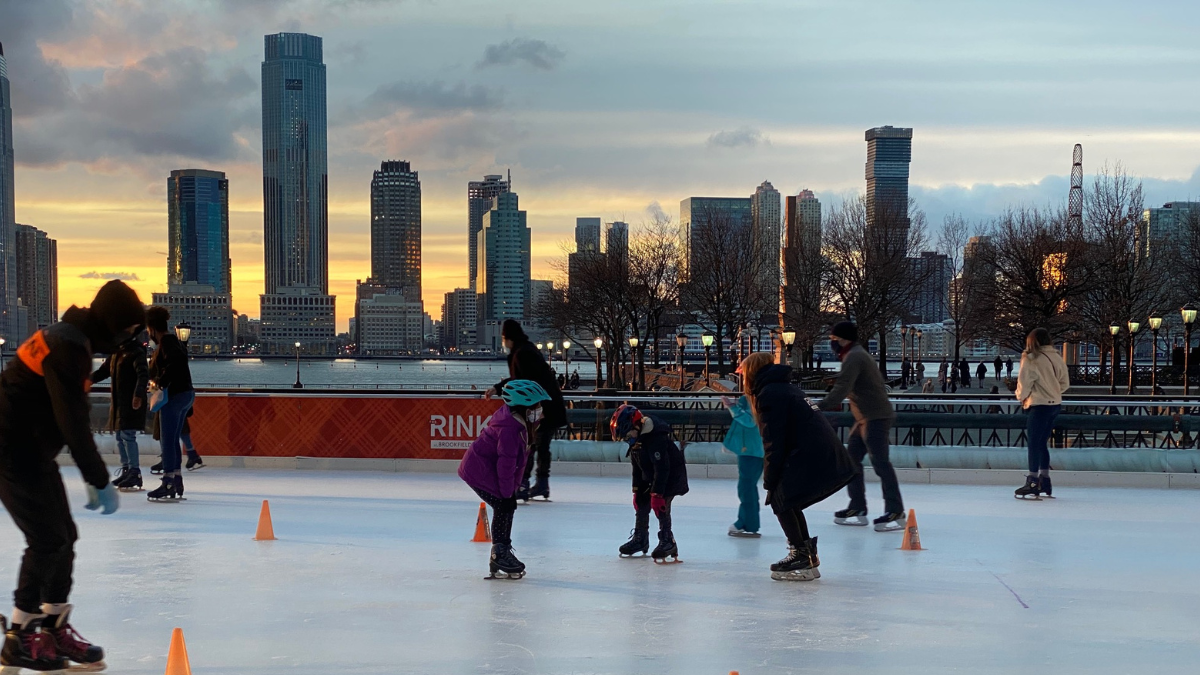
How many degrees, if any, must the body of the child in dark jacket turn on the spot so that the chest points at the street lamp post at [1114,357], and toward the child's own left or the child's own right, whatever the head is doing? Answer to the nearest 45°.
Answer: approximately 180°

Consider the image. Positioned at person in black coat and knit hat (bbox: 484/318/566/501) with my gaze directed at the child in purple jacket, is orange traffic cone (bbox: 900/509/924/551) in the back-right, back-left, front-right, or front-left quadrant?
front-left

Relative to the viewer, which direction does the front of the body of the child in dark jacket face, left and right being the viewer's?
facing the viewer and to the left of the viewer

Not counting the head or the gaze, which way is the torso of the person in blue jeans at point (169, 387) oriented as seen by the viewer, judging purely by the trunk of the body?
to the viewer's left
